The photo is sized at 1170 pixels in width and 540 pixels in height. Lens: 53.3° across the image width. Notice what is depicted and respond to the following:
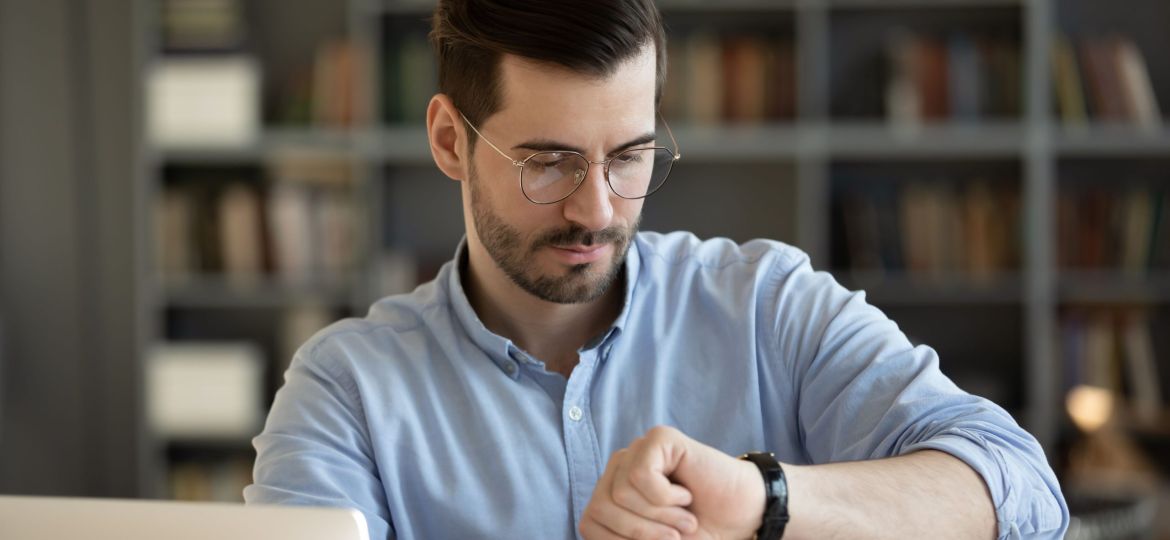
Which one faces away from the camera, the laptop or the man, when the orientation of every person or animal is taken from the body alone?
the laptop

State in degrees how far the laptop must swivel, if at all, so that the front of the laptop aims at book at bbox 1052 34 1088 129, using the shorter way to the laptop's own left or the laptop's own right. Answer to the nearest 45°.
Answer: approximately 45° to the laptop's own right

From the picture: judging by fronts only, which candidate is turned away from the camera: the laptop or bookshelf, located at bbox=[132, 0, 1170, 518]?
the laptop

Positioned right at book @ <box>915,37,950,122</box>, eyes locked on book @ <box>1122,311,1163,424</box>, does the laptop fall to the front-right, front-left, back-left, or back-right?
back-right

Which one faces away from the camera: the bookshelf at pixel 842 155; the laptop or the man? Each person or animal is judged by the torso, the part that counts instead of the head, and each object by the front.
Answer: the laptop

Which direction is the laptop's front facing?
away from the camera

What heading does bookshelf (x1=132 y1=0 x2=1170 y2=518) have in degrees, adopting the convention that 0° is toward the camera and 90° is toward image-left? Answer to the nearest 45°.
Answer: approximately 0°

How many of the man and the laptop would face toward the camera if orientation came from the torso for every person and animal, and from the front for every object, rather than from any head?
1

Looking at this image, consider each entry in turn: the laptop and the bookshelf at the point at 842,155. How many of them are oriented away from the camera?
1

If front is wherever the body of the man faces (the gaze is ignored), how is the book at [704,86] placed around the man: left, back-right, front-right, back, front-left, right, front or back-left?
back

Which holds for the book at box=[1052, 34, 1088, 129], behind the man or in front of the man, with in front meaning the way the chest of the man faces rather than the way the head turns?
behind

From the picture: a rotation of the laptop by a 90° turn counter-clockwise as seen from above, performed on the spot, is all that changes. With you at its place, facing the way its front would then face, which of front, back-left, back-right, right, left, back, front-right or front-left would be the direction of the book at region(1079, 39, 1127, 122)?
back-right

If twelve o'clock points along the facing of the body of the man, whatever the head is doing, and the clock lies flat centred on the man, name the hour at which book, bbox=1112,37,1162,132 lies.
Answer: The book is roughly at 7 o'clock from the man.

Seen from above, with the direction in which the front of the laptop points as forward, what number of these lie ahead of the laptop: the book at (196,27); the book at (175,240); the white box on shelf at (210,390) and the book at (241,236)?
4

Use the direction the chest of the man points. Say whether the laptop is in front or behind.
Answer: in front

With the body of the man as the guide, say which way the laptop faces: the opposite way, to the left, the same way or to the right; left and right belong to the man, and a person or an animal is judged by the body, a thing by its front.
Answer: the opposite way

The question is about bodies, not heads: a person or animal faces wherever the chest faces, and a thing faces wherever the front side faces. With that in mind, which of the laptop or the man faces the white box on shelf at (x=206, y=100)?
the laptop
